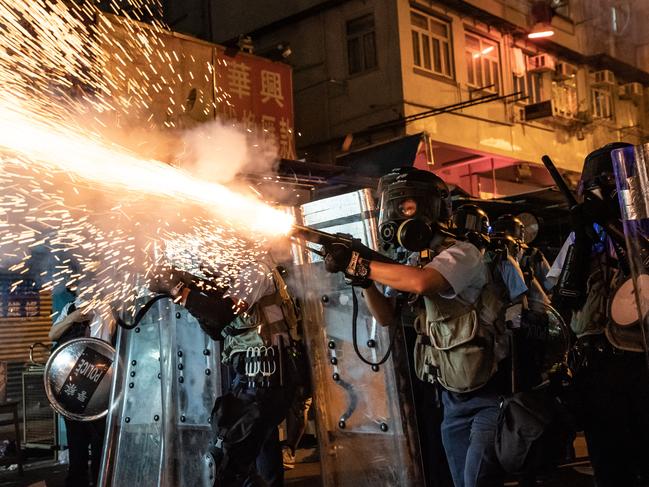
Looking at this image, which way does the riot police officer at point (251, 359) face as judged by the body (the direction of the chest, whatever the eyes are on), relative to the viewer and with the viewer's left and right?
facing to the left of the viewer

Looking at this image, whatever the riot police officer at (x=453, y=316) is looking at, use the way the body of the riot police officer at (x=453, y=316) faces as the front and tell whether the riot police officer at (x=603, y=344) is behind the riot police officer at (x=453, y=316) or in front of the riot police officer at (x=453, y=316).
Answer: behind

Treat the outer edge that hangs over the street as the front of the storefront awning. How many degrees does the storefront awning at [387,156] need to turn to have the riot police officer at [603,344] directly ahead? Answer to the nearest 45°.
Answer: approximately 45° to its left

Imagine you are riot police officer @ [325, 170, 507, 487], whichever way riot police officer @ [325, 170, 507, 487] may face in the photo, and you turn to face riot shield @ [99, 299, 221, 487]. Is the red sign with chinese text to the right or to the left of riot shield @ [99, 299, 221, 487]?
right

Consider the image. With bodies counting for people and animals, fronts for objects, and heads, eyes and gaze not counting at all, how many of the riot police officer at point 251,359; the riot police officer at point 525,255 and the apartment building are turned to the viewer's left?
2

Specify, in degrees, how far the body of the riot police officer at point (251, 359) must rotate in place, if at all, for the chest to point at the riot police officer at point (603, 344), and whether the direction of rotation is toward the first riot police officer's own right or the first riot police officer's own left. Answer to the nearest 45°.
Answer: approximately 180°

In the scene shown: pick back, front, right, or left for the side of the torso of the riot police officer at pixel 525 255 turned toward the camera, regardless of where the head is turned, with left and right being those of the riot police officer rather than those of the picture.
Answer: left

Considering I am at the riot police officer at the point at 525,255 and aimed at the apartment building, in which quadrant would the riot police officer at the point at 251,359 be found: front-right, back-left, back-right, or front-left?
back-left

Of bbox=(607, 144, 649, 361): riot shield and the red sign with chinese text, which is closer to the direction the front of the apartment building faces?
the riot shield

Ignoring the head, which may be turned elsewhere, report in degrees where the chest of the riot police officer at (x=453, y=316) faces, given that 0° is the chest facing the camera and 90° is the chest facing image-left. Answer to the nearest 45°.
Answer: approximately 45°
